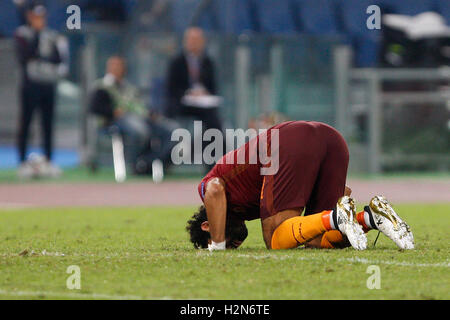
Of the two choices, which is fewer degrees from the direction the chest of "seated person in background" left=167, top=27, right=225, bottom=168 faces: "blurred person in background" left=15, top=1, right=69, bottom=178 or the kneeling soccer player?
the kneeling soccer player

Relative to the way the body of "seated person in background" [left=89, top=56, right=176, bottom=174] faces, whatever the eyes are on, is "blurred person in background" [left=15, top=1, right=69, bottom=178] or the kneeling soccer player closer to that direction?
the kneeling soccer player

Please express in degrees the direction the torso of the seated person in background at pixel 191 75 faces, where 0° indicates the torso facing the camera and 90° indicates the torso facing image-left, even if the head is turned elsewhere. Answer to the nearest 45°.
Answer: approximately 315°

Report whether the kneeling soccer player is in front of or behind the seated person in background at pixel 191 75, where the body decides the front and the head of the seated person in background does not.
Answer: in front

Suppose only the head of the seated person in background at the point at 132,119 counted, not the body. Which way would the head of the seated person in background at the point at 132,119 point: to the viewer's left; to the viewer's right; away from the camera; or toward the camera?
toward the camera

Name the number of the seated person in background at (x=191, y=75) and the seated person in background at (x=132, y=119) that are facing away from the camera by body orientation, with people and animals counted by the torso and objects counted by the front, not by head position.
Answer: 0

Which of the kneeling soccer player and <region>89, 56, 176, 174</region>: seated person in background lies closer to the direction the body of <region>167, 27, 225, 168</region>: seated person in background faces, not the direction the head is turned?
the kneeling soccer player

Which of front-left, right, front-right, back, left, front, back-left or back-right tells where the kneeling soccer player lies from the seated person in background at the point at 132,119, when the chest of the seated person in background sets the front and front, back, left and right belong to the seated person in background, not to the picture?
front-right

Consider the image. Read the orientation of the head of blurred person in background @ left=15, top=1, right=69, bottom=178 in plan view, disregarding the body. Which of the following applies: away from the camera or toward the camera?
toward the camera

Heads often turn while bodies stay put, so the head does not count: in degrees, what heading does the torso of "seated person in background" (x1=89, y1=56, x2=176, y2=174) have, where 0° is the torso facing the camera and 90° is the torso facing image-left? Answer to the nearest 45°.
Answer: approximately 315°

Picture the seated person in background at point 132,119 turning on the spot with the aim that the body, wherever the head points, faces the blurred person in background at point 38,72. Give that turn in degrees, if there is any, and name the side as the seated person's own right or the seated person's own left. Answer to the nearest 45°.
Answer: approximately 135° to the seated person's own right

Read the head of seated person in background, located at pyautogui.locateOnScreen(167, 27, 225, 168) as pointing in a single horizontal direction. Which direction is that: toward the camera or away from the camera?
toward the camera

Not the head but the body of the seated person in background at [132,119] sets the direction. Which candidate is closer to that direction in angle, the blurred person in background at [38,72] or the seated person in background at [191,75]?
the seated person in background

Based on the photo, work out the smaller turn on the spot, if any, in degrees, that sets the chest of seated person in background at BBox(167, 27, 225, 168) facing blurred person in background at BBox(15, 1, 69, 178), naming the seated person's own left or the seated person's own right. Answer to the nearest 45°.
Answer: approximately 135° to the seated person's own right

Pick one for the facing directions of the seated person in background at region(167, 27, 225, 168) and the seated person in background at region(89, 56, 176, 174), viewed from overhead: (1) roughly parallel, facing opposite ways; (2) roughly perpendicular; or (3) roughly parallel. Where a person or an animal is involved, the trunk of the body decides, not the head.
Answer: roughly parallel
